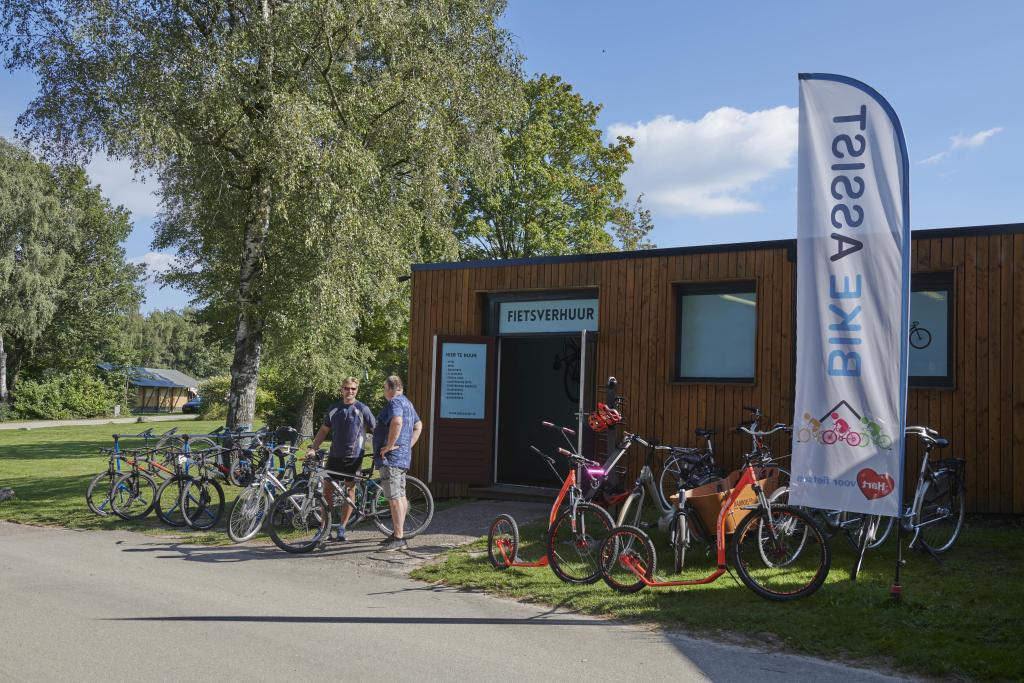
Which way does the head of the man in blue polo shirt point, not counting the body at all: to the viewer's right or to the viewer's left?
to the viewer's left

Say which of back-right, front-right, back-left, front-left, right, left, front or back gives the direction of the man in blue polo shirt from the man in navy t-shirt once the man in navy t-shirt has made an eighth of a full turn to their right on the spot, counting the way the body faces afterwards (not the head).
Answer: left

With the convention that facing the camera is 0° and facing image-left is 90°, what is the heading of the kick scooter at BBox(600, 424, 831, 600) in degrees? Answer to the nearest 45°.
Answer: approximately 270°

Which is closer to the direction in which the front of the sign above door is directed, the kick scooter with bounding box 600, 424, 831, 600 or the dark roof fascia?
the kick scooter

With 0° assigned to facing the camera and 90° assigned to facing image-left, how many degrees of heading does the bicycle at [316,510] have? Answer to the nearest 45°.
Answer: approximately 90°

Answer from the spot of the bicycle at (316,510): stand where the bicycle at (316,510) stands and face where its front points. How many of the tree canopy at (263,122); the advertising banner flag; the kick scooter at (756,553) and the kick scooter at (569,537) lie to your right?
1
